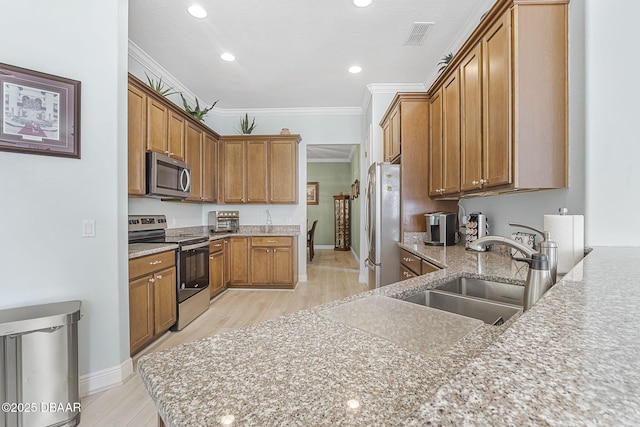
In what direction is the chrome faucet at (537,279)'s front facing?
to the viewer's left

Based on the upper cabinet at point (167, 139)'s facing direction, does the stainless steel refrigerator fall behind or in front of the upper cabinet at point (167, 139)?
in front

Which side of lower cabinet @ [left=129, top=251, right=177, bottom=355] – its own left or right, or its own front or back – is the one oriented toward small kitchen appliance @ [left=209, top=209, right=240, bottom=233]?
left

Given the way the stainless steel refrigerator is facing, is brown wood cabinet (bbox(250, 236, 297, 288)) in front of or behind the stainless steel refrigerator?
in front

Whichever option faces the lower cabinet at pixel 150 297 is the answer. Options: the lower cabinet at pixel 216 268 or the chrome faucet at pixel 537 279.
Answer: the chrome faucet

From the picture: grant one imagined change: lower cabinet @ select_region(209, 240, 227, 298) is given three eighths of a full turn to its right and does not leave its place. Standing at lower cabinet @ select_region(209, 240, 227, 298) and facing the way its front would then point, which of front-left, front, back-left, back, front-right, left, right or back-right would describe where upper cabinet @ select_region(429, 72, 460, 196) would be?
left

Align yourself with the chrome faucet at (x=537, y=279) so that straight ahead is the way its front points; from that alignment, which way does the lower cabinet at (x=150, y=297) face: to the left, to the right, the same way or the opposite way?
the opposite way

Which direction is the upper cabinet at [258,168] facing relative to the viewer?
toward the camera

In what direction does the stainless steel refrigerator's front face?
to the viewer's left

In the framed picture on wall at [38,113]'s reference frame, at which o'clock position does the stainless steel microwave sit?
The stainless steel microwave is roughly at 9 o'clock from the framed picture on wall.

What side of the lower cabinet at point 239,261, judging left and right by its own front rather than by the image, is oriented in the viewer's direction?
front

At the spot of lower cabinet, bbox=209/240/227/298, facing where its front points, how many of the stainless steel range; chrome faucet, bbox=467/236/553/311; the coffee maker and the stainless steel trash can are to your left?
0

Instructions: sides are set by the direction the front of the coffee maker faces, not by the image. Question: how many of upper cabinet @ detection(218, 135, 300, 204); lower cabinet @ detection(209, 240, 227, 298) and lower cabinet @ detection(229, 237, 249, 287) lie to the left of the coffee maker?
0

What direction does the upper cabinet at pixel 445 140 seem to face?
to the viewer's left

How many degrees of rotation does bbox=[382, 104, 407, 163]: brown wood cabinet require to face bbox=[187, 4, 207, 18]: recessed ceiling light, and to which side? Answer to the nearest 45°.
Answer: approximately 45° to its left

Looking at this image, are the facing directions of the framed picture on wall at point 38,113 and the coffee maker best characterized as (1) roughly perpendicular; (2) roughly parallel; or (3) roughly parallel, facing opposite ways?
roughly parallel, facing opposite ways

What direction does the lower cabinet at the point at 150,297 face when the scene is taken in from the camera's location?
facing the viewer and to the right of the viewer
